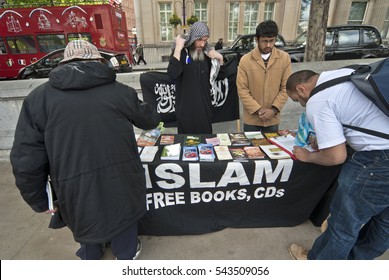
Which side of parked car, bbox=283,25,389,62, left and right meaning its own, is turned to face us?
left

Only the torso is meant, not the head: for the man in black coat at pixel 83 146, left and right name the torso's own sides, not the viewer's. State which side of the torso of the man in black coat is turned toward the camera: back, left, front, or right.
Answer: back

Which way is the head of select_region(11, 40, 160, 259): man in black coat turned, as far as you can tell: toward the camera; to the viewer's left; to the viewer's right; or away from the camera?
away from the camera

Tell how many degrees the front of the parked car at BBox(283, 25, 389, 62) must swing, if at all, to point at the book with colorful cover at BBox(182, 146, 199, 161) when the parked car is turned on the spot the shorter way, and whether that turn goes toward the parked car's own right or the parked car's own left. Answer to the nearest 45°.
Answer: approximately 90° to the parked car's own left

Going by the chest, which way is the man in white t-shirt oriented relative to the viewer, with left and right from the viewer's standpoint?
facing to the left of the viewer

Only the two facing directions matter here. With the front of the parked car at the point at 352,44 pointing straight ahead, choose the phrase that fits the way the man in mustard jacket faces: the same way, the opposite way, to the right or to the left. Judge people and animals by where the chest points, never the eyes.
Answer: to the left

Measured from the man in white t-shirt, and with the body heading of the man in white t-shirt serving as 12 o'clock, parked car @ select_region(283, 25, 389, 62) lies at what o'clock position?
The parked car is roughly at 3 o'clock from the man in white t-shirt.

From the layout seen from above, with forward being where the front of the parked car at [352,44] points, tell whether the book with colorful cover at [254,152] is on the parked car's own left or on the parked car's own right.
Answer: on the parked car's own left

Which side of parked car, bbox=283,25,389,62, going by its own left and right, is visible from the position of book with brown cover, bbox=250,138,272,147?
left

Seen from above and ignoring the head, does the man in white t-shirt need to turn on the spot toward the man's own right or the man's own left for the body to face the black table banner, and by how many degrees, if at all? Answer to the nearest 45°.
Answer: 0° — they already face it
